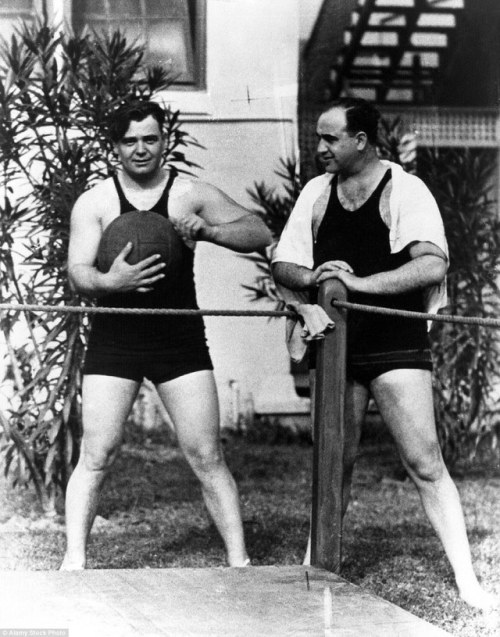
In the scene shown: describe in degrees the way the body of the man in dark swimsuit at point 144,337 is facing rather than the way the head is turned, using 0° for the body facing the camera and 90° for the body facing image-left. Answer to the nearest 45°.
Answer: approximately 0°

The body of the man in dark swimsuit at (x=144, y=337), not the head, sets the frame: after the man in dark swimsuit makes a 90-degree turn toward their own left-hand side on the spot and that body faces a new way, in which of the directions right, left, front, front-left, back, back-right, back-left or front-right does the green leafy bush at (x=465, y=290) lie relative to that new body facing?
front-left

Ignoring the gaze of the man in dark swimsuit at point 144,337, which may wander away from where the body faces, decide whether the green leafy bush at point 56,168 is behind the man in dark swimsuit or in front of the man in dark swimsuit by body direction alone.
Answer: behind

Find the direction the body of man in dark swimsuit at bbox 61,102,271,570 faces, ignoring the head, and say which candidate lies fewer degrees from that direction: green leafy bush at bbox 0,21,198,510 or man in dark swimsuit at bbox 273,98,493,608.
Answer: the man in dark swimsuit

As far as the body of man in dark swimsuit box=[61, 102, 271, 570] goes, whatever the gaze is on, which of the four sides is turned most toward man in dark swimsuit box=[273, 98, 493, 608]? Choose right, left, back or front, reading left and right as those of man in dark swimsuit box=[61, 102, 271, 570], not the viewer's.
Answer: left

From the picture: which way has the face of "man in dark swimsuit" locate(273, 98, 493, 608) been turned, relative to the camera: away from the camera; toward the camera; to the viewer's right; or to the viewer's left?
to the viewer's left

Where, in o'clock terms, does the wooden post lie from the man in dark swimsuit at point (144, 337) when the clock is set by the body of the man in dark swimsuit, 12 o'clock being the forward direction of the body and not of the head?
The wooden post is roughly at 10 o'clock from the man in dark swimsuit.
